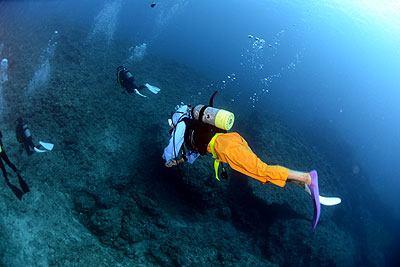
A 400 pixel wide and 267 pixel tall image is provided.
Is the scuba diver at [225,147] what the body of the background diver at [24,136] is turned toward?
no

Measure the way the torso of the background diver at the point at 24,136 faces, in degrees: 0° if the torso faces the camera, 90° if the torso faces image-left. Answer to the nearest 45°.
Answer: approximately 90°
